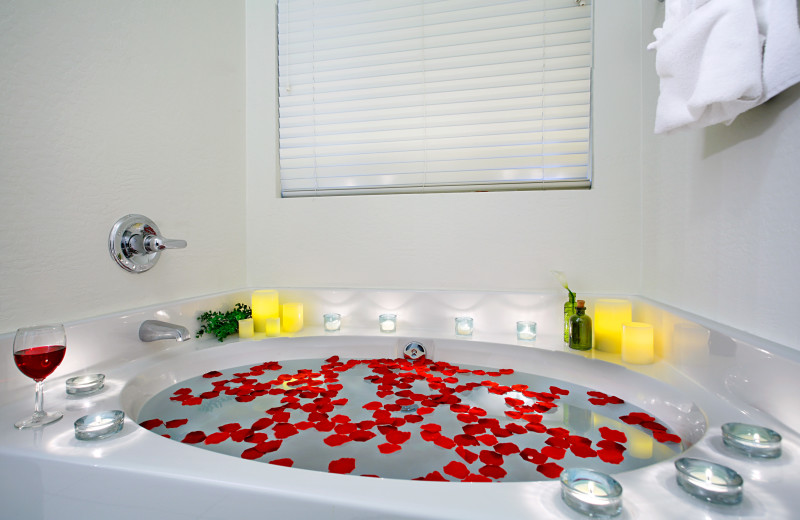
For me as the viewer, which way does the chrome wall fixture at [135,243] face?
facing the viewer and to the right of the viewer

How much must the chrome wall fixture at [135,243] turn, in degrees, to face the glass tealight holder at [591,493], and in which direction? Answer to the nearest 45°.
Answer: approximately 45° to its right

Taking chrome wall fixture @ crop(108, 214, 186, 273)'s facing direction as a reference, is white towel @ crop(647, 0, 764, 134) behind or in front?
in front

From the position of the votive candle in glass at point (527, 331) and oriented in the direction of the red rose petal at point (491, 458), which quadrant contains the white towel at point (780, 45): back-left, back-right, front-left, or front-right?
front-left

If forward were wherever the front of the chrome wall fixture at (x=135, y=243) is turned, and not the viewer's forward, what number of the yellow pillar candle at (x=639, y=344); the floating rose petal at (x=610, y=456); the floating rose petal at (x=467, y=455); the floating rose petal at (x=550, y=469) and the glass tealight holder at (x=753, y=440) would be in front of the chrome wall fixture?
5

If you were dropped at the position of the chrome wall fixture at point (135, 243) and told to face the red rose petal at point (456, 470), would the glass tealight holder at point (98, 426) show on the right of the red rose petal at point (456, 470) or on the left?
right

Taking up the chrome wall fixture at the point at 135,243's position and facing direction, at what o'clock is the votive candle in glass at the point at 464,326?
The votive candle in glass is roughly at 11 o'clock from the chrome wall fixture.

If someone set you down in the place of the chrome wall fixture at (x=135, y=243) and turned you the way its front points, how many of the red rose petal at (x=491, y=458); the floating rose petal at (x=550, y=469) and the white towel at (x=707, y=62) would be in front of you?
3

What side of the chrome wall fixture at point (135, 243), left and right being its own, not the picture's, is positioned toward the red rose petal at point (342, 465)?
front

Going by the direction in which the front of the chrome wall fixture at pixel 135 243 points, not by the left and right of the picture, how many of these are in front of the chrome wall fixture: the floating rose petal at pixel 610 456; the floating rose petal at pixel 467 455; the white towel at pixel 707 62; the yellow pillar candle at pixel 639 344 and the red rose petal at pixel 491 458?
5

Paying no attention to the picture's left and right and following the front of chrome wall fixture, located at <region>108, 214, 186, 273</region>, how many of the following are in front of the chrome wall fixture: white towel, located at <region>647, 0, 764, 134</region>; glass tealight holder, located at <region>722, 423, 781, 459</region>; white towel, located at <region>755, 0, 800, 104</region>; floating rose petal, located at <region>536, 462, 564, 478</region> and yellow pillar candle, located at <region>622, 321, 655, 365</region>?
5

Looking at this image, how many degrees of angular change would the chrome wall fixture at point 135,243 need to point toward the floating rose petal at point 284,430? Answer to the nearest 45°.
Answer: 0° — it already faces it

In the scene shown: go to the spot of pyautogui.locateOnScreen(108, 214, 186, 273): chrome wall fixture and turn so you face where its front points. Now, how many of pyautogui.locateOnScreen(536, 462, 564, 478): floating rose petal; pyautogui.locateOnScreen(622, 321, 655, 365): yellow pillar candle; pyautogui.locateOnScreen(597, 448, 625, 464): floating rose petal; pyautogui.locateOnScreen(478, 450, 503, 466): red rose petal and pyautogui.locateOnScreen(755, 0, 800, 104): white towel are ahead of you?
5

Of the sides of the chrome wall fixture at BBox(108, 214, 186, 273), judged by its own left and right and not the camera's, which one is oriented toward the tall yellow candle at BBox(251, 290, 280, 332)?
left
